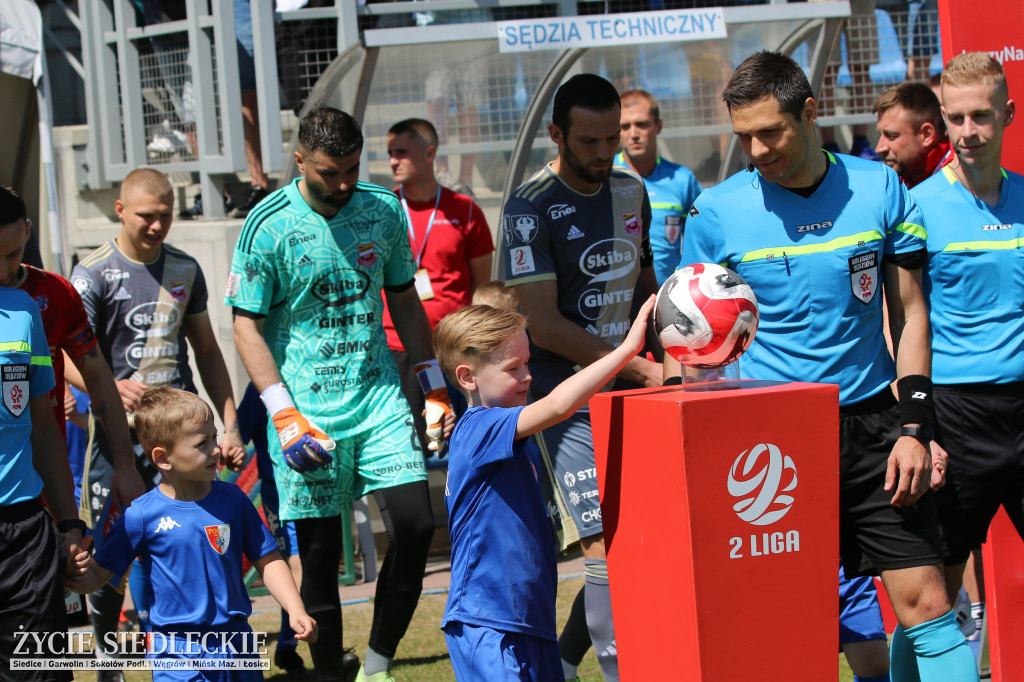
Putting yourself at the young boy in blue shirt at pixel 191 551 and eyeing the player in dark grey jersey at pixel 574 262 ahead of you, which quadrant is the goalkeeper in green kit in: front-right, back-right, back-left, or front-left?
front-left

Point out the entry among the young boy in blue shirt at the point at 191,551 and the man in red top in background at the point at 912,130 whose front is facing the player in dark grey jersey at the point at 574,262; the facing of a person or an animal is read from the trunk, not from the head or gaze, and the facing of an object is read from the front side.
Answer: the man in red top in background

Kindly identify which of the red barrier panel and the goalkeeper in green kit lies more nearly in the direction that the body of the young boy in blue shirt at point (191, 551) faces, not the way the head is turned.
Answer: the red barrier panel

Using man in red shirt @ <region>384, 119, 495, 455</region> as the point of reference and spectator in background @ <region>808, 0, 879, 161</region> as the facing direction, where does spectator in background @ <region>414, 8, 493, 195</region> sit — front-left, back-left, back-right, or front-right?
front-left

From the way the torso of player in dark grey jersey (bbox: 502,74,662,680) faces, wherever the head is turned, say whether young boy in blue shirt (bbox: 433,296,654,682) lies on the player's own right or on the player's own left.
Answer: on the player's own right

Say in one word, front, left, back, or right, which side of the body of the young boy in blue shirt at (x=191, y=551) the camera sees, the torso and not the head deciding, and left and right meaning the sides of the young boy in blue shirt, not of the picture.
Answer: front

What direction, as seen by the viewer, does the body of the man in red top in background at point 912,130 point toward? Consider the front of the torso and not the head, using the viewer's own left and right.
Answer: facing the viewer and to the left of the viewer

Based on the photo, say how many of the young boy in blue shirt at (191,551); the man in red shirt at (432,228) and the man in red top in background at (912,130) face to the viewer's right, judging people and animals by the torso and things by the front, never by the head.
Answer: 0

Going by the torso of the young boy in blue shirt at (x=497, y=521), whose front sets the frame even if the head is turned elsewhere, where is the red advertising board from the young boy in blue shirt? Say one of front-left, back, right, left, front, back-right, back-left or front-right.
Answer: front-left

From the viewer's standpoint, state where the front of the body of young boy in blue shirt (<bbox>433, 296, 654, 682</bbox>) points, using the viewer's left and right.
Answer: facing to the right of the viewer

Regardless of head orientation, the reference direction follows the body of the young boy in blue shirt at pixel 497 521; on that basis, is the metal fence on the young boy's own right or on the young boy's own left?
on the young boy's own left

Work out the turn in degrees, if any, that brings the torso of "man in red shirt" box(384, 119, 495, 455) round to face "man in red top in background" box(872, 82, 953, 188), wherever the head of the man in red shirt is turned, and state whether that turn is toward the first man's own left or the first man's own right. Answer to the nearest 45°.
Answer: approximately 90° to the first man's own left

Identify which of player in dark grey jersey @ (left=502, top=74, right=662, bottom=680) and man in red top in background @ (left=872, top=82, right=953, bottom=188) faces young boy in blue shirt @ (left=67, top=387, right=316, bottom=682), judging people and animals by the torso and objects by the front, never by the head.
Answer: the man in red top in background

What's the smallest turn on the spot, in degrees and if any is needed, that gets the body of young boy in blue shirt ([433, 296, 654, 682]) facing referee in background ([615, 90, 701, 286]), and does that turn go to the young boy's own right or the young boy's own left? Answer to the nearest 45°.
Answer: approximately 90° to the young boy's own left

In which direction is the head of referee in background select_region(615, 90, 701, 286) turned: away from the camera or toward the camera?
toward the camera

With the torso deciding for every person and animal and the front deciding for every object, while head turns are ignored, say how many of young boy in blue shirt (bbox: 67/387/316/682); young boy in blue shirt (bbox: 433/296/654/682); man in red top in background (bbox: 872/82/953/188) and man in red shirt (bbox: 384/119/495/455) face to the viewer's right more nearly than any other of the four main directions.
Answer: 1

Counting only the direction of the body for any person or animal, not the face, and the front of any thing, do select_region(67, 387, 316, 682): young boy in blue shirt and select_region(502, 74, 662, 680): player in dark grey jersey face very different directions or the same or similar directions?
same or similar directions

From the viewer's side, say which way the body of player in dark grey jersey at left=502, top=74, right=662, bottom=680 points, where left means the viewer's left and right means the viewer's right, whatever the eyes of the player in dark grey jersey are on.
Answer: facing the viewer and to the right of the viewer
